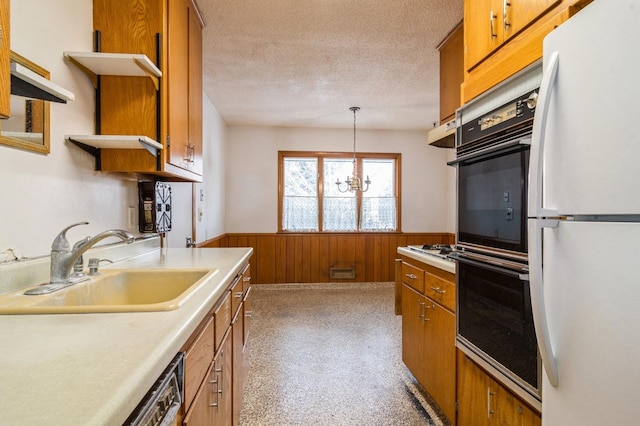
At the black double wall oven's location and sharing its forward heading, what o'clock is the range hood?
The range hood is roughly at 4 o'clock from the black double wall oven.

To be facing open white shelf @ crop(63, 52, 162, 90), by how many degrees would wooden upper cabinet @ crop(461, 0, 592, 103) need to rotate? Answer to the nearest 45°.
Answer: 0° — it already faces it

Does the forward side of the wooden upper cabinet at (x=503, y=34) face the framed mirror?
yes

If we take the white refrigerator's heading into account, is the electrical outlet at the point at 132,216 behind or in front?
in front

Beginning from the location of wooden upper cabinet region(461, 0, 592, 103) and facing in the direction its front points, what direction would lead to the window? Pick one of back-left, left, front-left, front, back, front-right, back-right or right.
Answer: right

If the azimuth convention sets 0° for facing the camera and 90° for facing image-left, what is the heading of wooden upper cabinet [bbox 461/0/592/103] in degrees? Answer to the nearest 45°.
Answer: approximately 45°

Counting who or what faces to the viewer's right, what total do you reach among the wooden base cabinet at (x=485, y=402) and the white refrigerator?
0

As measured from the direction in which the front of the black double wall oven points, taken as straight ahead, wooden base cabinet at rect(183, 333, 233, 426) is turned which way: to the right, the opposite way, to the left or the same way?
the opposite way

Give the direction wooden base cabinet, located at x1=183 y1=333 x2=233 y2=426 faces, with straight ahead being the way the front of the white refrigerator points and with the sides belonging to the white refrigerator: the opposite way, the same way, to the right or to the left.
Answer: the opposite way

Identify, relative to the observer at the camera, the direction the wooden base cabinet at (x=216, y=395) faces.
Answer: facing to the right of the viewer

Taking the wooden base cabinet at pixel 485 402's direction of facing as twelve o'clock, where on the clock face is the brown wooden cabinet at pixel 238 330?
The brown wooden cabinet is roughly at 1 o'clock from the wooden base cabinet.

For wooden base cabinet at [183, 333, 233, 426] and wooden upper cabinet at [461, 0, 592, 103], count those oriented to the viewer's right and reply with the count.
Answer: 1

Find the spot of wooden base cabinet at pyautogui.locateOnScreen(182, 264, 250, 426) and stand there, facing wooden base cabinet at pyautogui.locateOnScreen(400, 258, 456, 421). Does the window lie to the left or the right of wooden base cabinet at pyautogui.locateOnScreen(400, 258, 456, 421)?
left

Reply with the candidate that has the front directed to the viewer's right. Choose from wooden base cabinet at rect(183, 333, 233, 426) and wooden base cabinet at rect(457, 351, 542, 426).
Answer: wooden base cabinet at rect(183, 333, 233, 426)

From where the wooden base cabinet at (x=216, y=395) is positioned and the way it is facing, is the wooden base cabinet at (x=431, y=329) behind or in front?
in front

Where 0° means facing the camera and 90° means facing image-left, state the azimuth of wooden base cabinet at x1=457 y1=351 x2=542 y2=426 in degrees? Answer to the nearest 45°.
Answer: approximately 45°
